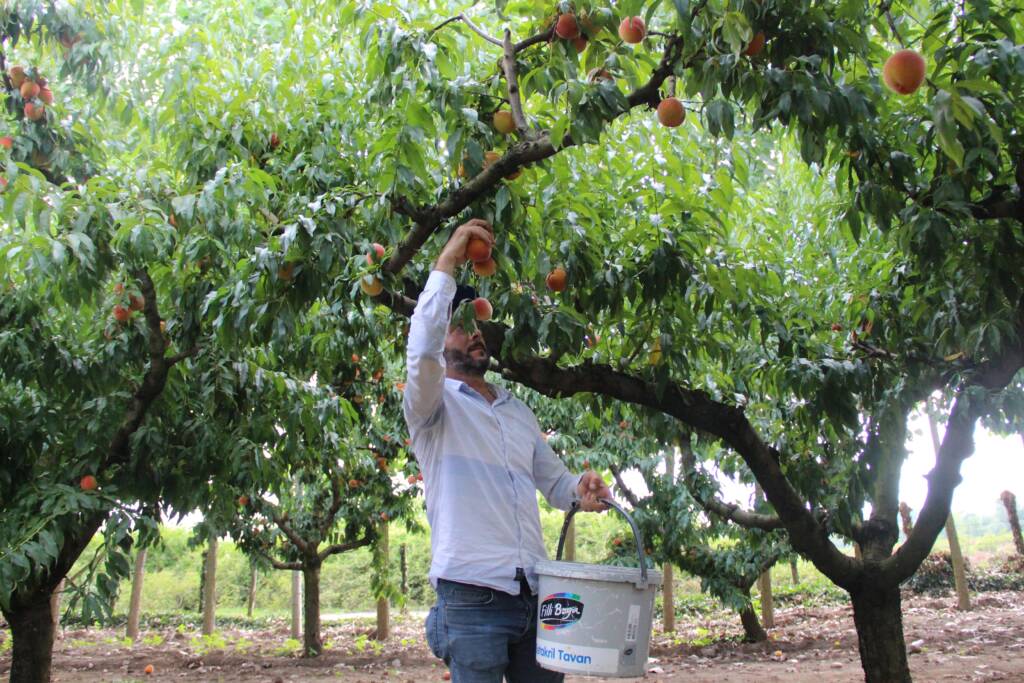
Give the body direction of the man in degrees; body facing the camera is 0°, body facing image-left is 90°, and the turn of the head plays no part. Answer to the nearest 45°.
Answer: approximately 315°

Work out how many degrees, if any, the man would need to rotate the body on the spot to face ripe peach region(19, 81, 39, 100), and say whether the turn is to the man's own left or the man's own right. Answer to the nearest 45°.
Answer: approximately 180°

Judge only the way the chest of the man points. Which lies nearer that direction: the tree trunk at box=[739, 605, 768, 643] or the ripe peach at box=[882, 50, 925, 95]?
the ripe peach

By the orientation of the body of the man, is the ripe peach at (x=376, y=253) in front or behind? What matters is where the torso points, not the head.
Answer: behind

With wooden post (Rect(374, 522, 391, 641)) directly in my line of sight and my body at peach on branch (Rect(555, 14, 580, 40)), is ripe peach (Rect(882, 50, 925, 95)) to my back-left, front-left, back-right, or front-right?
back-right

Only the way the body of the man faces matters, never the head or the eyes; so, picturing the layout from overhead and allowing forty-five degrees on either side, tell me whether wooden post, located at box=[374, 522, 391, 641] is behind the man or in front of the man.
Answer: behind
